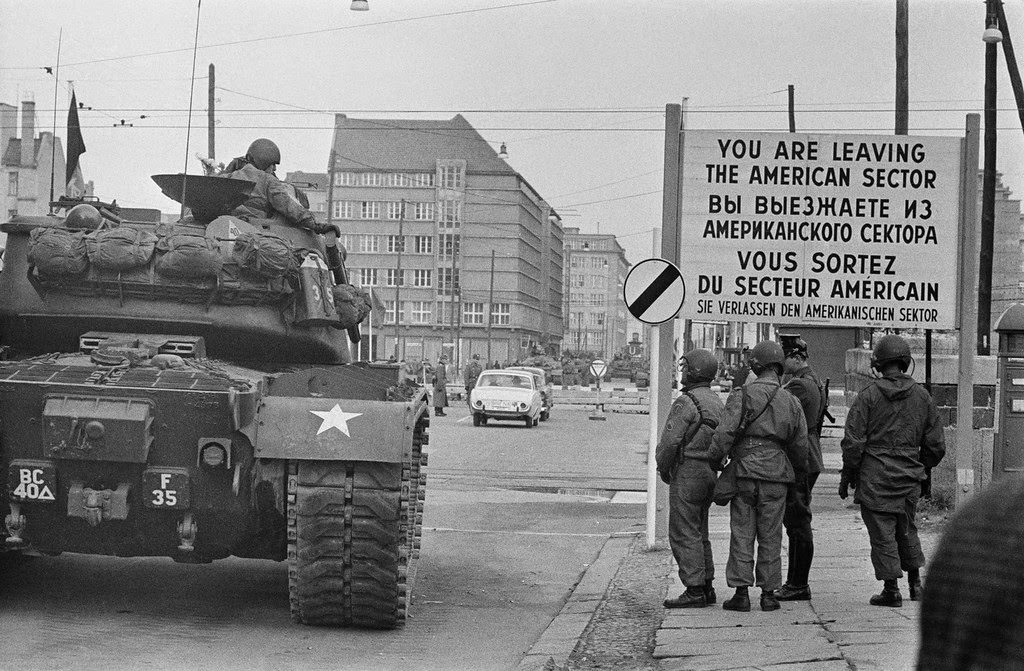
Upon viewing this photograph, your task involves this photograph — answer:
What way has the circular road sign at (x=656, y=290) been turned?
toward the camera

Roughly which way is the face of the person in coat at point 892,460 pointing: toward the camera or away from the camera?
away from the camera

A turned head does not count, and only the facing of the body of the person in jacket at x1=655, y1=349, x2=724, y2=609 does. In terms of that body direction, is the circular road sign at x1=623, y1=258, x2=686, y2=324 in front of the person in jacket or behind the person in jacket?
in front

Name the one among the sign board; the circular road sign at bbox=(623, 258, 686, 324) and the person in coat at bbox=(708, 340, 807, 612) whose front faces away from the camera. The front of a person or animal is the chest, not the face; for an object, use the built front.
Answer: the person in coat

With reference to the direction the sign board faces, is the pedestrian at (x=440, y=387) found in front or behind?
behind

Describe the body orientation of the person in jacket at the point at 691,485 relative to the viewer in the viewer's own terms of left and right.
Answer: facing away from the viewer and to the left of the viewer

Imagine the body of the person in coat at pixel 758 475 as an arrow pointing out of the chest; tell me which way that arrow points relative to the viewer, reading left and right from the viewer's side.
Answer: facing away from the viewer

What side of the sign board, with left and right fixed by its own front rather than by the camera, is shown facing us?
front

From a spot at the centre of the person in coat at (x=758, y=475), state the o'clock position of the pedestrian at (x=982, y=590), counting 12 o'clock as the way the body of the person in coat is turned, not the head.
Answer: The pedestrian is roughly at 6 o'clock from the person in coat.
